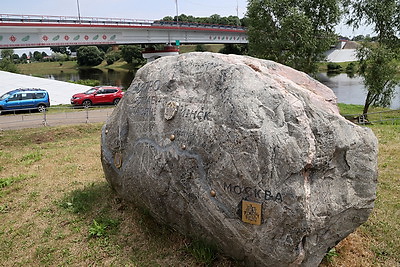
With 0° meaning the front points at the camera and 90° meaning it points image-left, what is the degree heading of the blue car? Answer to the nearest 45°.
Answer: approximately 90°

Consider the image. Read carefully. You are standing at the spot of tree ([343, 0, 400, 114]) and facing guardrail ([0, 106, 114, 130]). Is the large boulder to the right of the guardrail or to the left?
left

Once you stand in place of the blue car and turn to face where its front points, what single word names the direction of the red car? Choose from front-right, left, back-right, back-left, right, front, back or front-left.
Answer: back

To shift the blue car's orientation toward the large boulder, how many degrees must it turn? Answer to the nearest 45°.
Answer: approximately 90° to its left

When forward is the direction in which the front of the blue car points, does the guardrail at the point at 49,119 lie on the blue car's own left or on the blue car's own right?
on the blue car's own left
